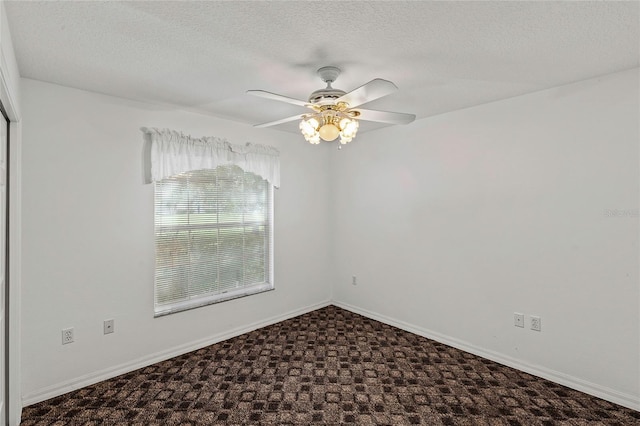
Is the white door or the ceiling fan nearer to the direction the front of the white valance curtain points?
the ceiling fan

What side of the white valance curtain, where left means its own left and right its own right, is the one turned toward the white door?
right

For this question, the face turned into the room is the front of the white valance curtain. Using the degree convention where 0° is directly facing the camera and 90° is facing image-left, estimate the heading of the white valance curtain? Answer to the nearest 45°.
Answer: approximately 315°

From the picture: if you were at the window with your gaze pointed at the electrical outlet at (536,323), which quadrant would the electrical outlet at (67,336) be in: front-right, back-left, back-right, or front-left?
back-right
